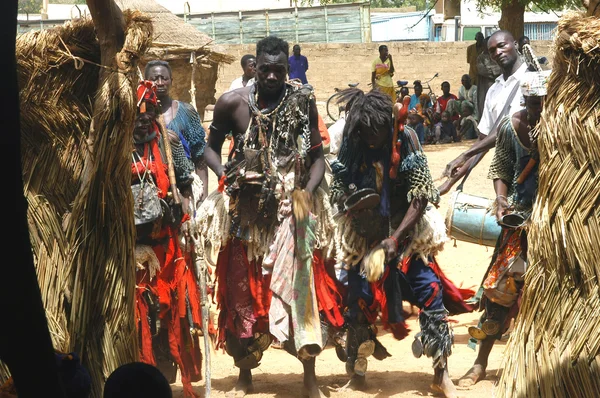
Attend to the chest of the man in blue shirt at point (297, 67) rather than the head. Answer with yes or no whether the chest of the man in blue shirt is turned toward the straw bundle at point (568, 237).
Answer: yes

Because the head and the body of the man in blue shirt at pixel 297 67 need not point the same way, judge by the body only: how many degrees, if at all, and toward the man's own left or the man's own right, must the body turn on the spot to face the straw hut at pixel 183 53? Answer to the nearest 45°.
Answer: approximately 45° to the man's own right

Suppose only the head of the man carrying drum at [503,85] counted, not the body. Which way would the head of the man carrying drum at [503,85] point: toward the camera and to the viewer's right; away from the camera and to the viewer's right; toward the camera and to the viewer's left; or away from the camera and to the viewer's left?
toward the camera and to the viewer's left

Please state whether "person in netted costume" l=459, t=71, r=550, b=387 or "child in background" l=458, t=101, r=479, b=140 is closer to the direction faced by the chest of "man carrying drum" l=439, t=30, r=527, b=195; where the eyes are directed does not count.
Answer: the person in netted costume

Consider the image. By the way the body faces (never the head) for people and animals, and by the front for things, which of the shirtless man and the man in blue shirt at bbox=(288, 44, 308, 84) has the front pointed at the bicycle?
the man in blue shirt

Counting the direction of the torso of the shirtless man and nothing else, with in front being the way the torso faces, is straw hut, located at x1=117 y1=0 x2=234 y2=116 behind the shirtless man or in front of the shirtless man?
behind

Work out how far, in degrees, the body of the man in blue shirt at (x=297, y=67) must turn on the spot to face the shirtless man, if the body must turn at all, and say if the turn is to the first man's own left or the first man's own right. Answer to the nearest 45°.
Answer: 0° — they already face them

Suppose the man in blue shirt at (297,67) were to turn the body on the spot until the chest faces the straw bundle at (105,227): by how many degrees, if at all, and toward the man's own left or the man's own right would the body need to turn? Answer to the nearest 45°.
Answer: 0° — they already face it

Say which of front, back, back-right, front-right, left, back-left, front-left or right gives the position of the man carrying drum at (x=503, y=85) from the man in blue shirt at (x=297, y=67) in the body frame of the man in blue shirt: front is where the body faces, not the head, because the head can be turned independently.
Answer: front

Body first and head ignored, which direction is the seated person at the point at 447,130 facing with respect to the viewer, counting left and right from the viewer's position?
facing the viewer

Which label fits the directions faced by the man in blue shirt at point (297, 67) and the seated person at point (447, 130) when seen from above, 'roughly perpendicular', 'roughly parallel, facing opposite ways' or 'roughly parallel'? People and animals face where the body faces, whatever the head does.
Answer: roughly parallel

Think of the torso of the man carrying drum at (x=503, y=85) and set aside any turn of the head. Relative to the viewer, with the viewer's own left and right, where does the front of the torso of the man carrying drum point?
facing the viewer and to the left of the viewer

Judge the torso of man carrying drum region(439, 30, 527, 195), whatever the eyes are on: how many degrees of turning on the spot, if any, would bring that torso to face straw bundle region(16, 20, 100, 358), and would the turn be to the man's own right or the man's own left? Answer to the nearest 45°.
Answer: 0° — they already face it

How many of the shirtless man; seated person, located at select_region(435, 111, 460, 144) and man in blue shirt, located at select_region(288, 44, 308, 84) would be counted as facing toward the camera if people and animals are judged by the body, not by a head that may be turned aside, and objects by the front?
3

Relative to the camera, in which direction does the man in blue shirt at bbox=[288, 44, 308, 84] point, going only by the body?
toward the camera
